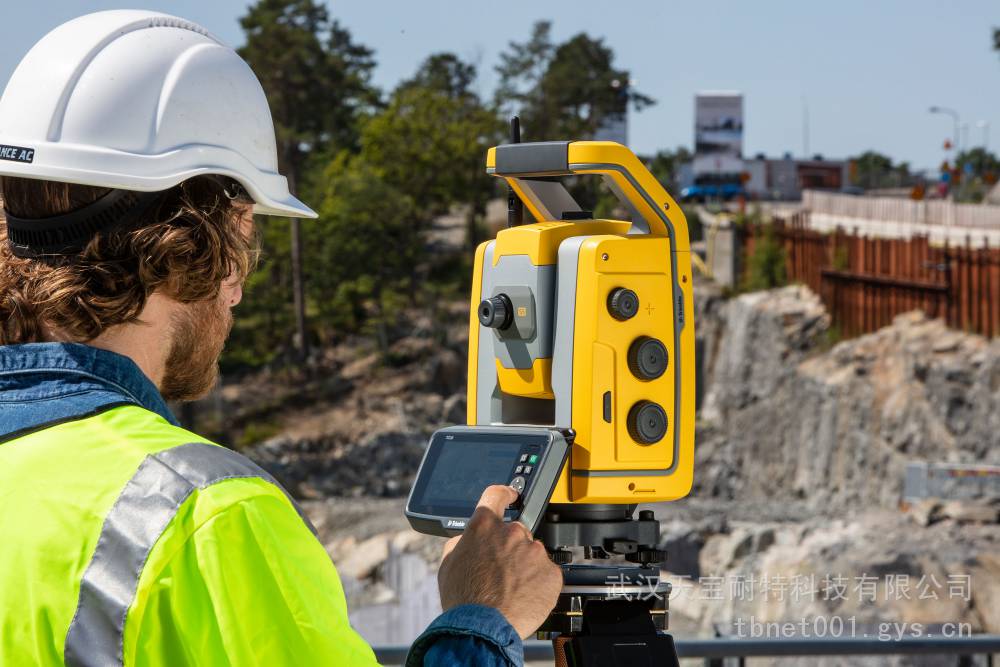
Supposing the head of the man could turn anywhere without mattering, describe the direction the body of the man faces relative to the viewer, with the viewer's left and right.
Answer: facing away from the viewer and to the right of the viewer

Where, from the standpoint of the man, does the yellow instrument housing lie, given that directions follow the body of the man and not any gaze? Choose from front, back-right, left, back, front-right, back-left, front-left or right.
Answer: front

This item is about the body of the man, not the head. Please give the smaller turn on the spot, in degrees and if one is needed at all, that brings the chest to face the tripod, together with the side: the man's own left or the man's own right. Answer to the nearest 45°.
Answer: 0° — they already face it

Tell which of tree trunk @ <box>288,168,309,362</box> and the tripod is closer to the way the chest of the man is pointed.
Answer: the tripod

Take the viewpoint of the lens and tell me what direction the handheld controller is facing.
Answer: facing the viewer and to the left of the viewer

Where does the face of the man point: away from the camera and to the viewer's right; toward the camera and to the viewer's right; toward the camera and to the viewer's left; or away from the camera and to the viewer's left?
away from the camera and to the viewer's right

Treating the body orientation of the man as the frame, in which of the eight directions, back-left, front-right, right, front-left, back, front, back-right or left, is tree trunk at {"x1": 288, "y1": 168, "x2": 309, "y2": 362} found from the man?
front-left

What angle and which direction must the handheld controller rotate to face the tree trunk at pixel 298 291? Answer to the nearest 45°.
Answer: approximately 135° to its right

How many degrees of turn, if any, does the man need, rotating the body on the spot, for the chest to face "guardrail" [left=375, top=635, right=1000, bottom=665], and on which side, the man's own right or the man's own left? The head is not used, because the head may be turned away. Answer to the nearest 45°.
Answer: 0° — they already face it

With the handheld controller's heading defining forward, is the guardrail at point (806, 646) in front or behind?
behind

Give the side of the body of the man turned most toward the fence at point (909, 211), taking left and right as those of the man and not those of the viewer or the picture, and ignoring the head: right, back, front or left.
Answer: front

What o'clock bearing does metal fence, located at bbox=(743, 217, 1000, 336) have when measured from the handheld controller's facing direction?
The metal fence is roughly at 5 o'clock from the handheld controller.

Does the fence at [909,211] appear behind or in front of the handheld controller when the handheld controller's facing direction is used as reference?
behind

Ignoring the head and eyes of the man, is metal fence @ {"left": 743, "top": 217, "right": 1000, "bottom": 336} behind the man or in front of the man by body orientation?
in front
